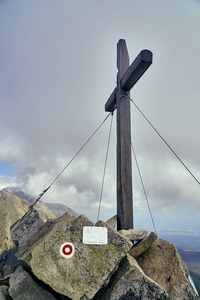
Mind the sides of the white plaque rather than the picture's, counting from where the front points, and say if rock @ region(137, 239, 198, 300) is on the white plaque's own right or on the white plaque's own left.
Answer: on the white plaque's own left

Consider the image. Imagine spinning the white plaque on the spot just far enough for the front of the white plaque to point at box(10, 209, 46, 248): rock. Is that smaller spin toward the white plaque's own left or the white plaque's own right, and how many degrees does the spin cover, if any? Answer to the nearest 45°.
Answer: approximately 135° to the white plaque's own right

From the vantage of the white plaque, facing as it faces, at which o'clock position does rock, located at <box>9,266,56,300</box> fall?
The rock is roughly at 3 o'clock from the white plaque.

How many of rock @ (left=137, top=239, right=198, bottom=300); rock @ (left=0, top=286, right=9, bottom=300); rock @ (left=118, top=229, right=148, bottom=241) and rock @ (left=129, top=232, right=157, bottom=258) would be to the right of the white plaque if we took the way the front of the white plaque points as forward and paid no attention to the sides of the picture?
1

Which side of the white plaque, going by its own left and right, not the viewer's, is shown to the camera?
front

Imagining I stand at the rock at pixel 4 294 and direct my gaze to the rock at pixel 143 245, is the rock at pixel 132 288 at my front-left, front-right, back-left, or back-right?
front-right

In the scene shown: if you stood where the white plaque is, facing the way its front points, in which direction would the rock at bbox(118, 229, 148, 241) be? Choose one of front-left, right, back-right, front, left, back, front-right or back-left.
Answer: back-left

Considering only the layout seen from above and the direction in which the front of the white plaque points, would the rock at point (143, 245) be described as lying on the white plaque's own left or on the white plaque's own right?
on the white plaque's own left

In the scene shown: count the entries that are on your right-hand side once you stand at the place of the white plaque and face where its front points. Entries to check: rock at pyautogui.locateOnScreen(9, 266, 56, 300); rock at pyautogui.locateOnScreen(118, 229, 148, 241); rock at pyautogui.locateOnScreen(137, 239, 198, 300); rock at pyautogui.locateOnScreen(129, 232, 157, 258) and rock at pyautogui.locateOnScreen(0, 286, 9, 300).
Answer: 2
